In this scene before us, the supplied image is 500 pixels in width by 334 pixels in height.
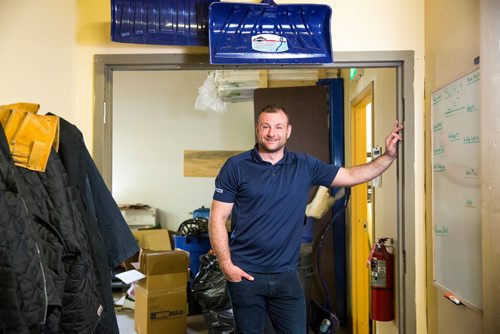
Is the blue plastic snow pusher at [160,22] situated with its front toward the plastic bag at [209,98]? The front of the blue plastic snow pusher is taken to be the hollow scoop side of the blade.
no

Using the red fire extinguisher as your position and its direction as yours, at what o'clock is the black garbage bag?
The black garbage bag is roughly at 2 o'clock from the red fire extinguisher.

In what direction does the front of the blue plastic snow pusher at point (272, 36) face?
toward the camera

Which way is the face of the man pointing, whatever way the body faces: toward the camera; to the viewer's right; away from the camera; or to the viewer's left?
toward the camera

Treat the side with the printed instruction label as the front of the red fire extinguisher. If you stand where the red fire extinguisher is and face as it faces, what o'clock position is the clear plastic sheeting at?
The clear plastic sheeting is roughly at 3 o'clock from the red fire extinguisher.

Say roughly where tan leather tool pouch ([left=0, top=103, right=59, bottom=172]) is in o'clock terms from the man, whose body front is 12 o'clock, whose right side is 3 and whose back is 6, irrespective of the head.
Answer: The tan leather tool pouch is roughly at 1 o'clock from the man.

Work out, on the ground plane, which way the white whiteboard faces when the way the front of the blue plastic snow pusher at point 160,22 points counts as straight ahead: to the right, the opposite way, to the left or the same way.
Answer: to the right

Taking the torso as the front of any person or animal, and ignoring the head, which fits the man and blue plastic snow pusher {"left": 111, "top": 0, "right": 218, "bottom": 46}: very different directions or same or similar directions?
same or similar directions

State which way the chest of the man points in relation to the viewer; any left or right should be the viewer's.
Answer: facing the viewer

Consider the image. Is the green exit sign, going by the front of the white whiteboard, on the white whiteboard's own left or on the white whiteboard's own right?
on the white whiteboard's own right

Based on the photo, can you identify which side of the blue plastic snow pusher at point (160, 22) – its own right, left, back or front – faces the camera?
front

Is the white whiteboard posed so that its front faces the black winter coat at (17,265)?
yes

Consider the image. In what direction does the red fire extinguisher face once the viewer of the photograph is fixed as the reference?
facing the viewer and to the left of the viewer

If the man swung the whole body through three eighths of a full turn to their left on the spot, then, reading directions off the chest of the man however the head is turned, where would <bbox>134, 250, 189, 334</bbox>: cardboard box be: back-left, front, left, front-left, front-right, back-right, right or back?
left

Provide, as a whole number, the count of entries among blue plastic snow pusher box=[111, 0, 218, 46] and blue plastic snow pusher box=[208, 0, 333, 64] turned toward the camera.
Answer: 2

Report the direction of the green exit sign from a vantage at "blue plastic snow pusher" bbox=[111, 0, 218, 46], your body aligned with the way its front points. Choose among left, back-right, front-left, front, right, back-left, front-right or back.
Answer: back-left
